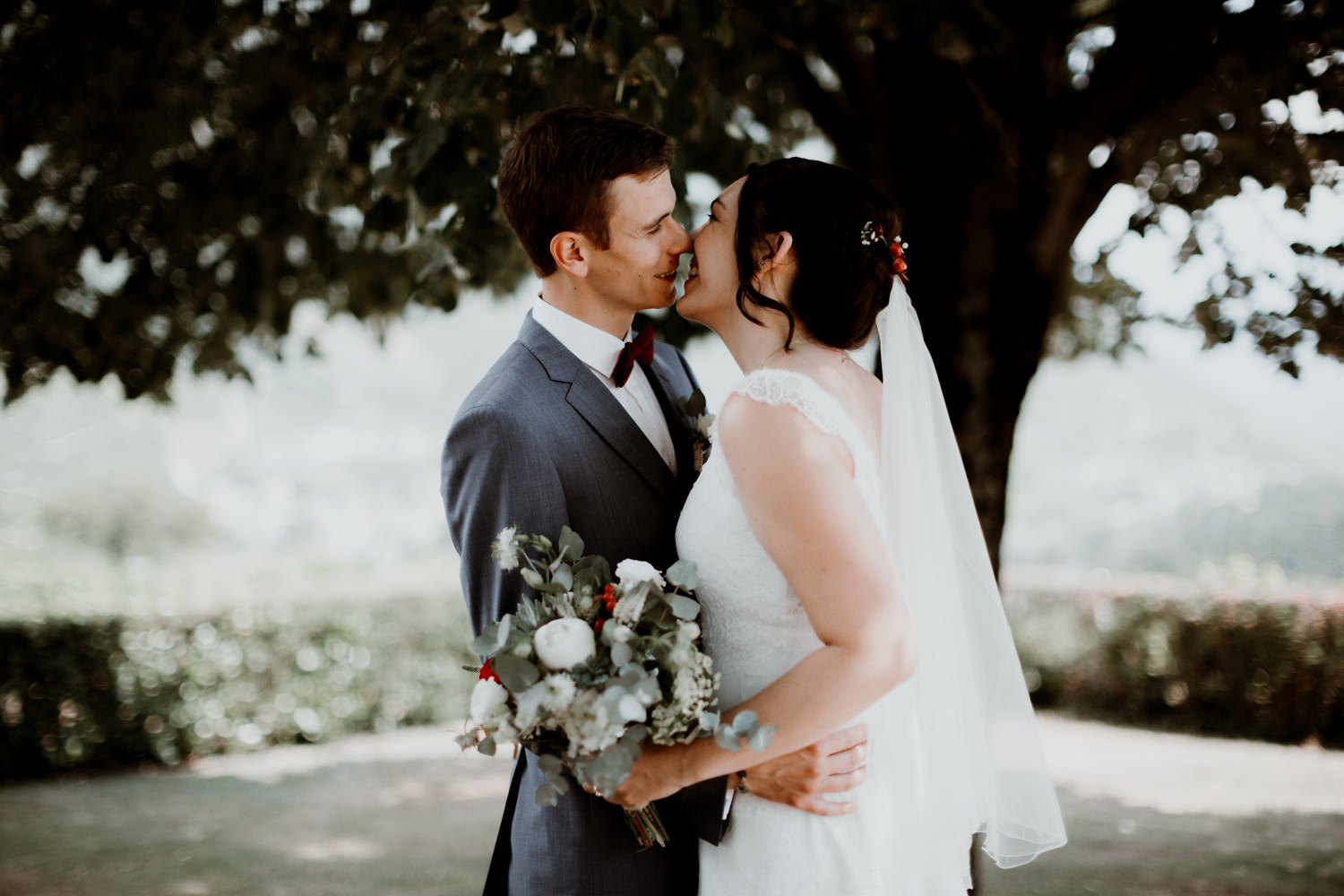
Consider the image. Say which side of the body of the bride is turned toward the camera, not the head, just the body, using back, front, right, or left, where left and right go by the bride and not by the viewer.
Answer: left

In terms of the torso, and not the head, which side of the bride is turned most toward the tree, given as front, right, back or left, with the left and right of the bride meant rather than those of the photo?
right

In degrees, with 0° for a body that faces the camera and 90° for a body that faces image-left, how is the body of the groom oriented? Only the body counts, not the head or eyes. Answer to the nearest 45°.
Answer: approximately 315°

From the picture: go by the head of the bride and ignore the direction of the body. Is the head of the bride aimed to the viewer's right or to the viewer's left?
to the viewer's left

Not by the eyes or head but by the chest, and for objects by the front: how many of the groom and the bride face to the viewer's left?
1
